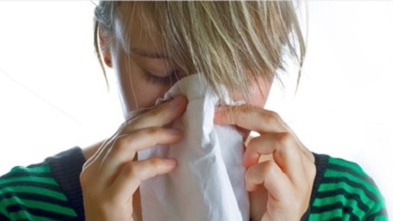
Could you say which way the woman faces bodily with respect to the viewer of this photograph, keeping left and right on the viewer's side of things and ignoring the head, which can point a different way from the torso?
facing the viewer
